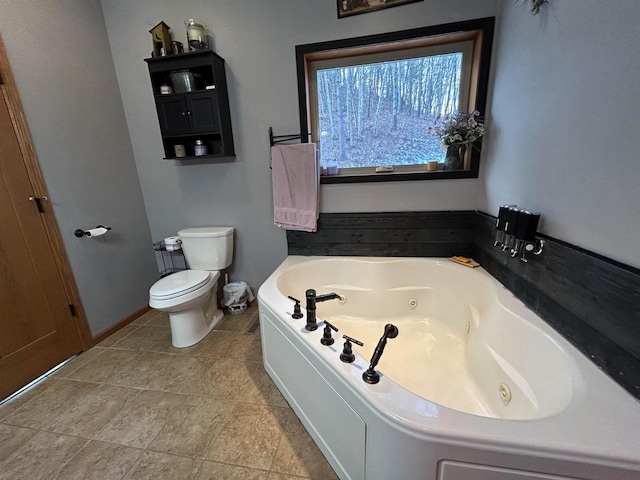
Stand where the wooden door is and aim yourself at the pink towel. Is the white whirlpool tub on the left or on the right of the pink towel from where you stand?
right

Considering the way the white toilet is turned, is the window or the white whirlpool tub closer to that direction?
the white whirlpool tub

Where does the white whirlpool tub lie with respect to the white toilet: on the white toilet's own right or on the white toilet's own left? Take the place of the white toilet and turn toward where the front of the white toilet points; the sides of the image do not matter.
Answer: on the white toilet's own left

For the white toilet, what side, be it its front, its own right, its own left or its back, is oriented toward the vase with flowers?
left

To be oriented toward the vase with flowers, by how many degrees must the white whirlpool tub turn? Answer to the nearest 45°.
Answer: approximately 135° to its right

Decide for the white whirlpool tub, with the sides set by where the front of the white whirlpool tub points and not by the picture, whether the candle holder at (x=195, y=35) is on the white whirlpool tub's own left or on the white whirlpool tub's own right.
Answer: on the white whirlpool tub's own right

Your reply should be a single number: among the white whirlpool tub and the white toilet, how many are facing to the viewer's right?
0

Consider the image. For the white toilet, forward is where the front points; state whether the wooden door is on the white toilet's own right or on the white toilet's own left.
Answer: on the white toilet's own right

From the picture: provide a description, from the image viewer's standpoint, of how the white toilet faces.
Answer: facing the viewer and to the left of the viewer
